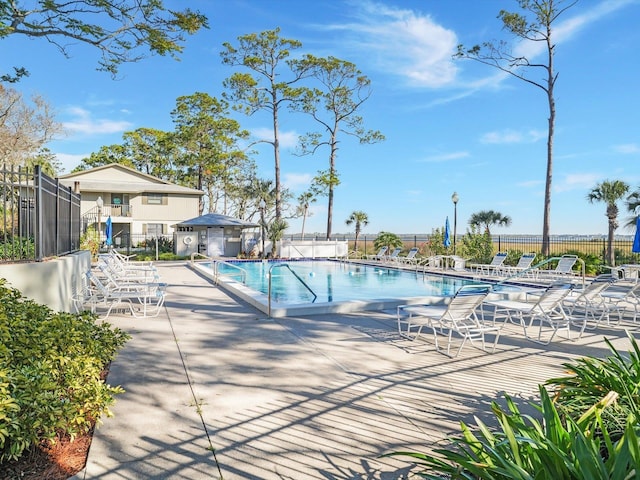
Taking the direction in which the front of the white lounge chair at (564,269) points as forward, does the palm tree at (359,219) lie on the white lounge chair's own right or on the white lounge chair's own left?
on the white lounge chair's own right

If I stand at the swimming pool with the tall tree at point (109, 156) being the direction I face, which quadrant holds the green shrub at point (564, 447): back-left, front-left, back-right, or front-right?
back-left

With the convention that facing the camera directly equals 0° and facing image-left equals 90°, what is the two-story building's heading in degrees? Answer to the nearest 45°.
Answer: approximately 0°

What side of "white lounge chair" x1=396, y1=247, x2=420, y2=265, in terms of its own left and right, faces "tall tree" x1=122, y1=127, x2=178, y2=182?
right

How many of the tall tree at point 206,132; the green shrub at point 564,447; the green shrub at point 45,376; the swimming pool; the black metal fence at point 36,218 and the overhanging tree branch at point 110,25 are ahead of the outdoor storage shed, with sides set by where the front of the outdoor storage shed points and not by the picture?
5

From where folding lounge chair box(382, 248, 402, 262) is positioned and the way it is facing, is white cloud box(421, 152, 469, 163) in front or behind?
behind

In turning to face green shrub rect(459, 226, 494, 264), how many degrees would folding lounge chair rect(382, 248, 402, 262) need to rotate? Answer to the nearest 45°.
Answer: approximately 135° to its left

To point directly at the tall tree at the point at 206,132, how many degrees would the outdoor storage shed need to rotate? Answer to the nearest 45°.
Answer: approximately 180°

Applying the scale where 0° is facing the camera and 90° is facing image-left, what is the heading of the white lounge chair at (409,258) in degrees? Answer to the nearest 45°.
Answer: approximately 45°
